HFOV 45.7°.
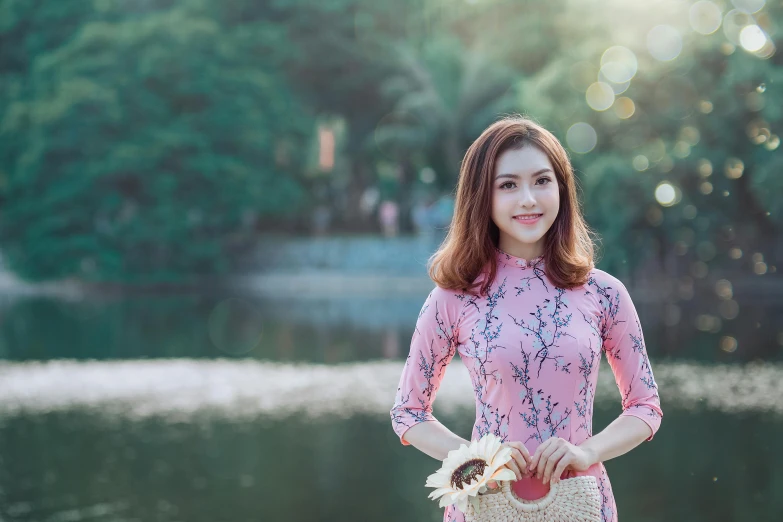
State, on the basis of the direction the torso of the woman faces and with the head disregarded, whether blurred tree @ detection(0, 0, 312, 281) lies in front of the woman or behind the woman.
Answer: behind

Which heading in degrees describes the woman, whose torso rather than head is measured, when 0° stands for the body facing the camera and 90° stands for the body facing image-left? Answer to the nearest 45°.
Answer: approximately 0°
